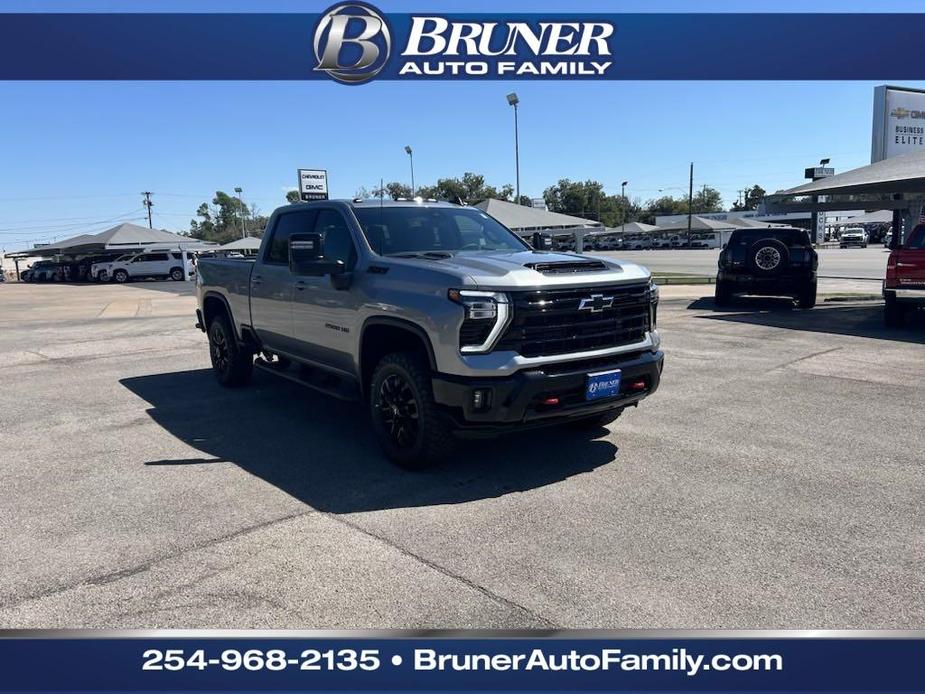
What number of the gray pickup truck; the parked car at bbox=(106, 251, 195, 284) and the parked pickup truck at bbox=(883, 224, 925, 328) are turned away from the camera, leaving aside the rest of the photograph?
1

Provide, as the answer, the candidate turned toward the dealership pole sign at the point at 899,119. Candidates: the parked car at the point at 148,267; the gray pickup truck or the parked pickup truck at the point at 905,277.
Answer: the parked pickup truck at the point at 905,277

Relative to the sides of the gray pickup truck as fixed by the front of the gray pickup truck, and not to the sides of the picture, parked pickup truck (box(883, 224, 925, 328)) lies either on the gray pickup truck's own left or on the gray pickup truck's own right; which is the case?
on the gray pickup truck's own left

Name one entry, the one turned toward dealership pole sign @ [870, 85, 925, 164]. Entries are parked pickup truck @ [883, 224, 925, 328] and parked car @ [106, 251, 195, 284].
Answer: parked pickup truck @ [883, 224, 925, 328]

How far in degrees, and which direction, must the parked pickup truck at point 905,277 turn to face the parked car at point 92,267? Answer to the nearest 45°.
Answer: approximately 90° to its left

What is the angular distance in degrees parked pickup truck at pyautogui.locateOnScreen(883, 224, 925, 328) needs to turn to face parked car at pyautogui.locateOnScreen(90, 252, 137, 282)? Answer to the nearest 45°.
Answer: approximately 90° to its left

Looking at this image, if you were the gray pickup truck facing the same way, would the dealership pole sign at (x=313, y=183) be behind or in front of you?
behind

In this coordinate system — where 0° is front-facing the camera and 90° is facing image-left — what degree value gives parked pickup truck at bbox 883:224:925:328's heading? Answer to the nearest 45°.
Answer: approximately 180°

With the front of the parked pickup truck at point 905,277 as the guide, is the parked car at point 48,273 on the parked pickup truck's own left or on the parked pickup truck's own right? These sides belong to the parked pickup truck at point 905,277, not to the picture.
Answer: on the parked pickup truck's own left

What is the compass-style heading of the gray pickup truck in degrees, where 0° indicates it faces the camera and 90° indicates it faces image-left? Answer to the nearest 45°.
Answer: approximately 315°

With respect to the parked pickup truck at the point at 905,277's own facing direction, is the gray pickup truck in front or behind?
behind
